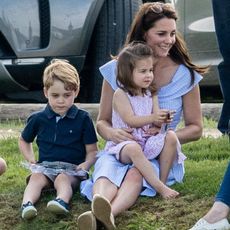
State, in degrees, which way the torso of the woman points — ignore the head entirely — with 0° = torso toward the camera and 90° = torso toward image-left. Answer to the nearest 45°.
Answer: approximately 0°

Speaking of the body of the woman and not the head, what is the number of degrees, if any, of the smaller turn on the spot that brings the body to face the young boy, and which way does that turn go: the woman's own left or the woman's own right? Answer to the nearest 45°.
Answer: approximately 90° to the woman's own right

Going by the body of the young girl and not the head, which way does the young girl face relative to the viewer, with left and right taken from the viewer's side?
facing the viewer and to the right of the viewer

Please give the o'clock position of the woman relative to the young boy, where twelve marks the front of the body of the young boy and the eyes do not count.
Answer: The woman is roughly at 9 o'clock from the young boy.

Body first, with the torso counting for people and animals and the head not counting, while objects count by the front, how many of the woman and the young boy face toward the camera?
2
